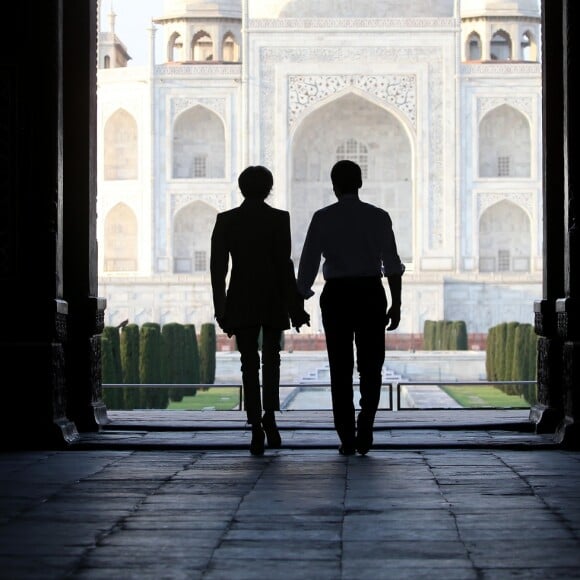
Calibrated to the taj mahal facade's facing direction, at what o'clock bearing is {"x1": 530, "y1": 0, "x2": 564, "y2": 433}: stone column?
The stone column is roughly at 12 o'clock from the taj mahal facade.

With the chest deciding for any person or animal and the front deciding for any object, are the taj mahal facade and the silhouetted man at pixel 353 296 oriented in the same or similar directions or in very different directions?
very different directions

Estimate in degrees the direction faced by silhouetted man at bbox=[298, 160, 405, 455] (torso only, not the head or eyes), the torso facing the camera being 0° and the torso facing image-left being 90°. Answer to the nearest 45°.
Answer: approximately 180°

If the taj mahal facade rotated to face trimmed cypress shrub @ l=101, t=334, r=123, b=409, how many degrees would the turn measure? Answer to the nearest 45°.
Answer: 0° — it already faces it

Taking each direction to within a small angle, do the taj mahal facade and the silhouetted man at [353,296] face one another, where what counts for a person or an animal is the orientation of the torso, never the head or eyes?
yes

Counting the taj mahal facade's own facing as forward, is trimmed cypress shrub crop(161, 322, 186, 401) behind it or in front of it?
in front

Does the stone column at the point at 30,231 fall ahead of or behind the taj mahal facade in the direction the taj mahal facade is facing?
ahead

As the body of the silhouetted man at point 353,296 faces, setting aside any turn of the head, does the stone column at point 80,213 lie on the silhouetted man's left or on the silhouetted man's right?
on the silhouetted man's left

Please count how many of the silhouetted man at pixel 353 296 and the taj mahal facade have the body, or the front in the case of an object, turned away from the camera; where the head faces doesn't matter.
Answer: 1

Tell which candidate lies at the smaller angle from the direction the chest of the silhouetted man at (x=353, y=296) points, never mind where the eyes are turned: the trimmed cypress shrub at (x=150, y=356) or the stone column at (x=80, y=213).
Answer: the trimmed cypress shrub

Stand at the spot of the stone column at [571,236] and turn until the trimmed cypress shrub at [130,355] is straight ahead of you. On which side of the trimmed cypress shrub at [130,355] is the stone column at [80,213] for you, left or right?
left

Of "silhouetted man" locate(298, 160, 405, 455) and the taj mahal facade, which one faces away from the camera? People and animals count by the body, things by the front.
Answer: the silhouetted man

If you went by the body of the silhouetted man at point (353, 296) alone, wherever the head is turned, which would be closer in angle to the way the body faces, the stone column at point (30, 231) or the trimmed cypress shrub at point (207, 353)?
the trimmed cypress shrub

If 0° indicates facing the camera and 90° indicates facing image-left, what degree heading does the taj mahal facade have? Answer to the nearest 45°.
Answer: approximately 0°
